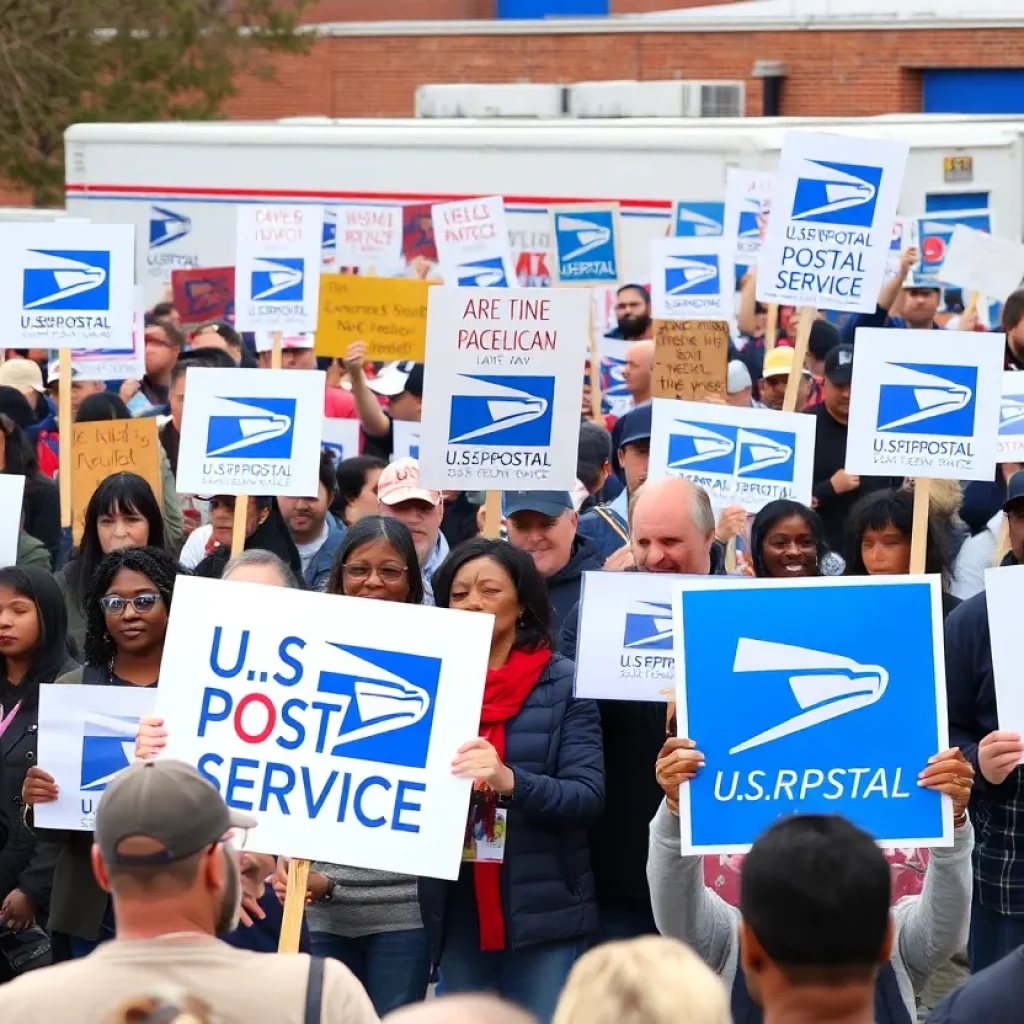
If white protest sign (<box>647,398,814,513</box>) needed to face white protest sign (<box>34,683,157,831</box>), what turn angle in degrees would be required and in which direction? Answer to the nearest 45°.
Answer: approximately 45° to its right

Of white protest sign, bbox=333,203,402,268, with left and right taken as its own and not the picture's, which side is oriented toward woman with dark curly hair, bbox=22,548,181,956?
front

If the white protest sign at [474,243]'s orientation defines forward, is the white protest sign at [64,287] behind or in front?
in front

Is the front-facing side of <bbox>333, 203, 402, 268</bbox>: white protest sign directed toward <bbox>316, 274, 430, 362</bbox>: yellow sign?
yes

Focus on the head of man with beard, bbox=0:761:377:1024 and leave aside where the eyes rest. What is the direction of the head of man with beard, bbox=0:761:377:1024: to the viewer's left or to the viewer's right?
to the viewer's right

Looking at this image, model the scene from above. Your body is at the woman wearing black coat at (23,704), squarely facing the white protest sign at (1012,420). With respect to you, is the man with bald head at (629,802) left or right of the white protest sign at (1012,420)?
right

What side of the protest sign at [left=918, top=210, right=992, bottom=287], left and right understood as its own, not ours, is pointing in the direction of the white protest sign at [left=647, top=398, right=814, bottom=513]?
front

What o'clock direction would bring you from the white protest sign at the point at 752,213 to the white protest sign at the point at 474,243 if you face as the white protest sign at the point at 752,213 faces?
the white protest sign at the point at 474,243 is roughly at 2 o'clock from the white protest sign at the point at 752,213.

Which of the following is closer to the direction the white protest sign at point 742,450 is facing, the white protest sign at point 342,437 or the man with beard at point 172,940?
the man with beard
